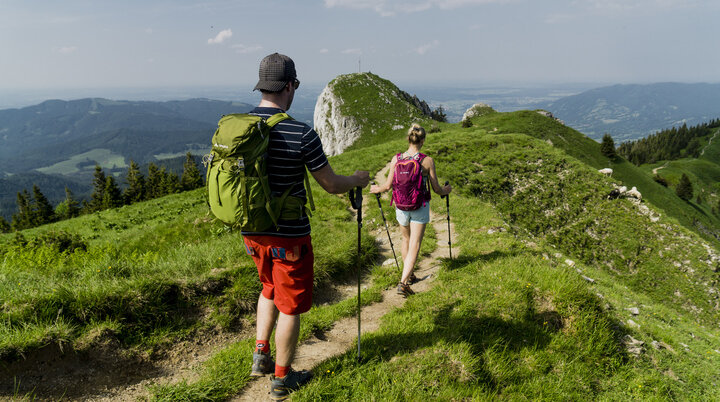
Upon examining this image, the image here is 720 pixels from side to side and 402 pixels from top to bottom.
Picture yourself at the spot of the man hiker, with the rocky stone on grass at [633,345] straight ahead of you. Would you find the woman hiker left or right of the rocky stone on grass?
left

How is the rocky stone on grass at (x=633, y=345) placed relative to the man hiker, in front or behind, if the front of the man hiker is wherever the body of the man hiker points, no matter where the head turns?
in front

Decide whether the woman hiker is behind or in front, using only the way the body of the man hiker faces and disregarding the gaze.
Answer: in front

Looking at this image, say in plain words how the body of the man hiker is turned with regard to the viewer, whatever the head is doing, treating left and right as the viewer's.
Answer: facing away from the viewer and to the right of the viewer
